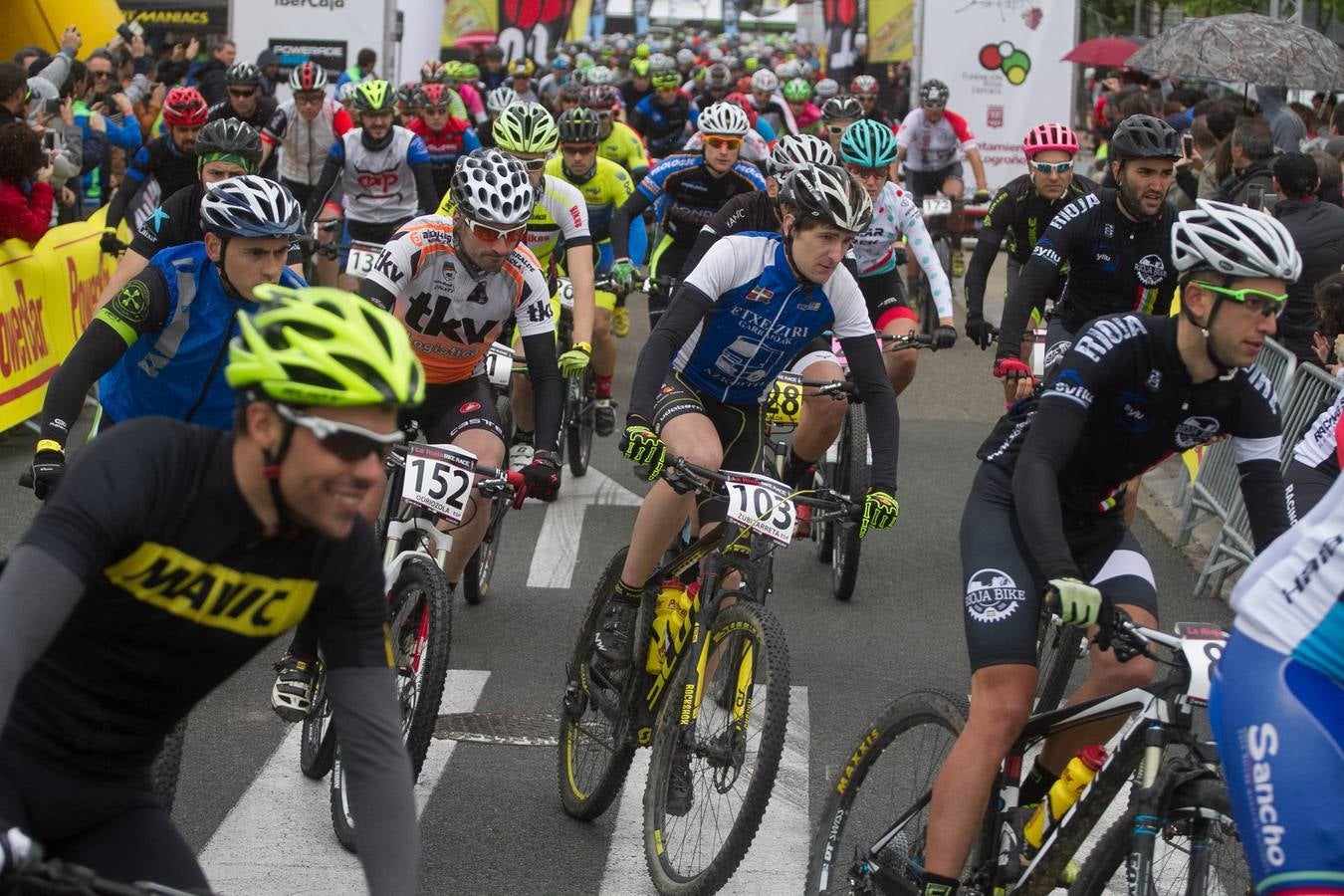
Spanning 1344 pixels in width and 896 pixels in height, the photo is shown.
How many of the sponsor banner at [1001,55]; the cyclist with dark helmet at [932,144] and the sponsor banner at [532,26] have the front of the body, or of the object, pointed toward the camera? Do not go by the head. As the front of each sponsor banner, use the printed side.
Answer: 3

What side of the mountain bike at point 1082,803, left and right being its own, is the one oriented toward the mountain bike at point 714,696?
back

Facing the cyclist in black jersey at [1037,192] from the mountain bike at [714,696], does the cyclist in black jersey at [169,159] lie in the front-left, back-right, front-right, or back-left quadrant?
front-left

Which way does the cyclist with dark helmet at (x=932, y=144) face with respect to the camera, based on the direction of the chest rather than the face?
toward the camera

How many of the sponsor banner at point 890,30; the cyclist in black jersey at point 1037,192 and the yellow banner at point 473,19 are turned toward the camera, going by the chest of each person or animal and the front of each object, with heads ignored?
3

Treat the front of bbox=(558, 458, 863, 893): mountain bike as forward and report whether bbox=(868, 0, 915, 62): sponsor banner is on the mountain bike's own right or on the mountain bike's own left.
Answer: on the mountain bike's own left

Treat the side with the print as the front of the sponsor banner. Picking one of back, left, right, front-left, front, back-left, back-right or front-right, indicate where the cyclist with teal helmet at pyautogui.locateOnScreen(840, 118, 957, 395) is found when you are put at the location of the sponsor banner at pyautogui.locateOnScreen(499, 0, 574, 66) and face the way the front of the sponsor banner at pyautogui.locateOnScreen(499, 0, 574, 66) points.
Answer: front

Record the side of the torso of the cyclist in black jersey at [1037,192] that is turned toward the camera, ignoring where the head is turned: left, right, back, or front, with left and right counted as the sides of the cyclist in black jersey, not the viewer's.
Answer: front

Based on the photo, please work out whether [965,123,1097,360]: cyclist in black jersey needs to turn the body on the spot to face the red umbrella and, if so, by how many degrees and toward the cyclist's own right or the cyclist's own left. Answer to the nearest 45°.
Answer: approximately 180°

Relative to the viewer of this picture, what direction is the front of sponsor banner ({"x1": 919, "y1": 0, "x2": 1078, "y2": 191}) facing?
facing the viewer

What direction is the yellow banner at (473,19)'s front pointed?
toward the camera

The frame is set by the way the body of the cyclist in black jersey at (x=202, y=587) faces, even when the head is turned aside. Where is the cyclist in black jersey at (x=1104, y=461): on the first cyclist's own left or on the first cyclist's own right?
on the first cyclist's own left

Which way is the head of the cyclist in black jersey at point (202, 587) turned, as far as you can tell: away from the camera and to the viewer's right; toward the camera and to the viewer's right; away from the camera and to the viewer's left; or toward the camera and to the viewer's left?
toward the camera and to the viewer's right

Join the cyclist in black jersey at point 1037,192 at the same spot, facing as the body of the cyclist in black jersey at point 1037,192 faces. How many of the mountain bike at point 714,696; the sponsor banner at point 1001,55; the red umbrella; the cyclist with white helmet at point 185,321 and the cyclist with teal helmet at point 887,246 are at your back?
2

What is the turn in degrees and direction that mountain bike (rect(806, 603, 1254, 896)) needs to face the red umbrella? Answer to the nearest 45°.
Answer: approximately 135° to its left

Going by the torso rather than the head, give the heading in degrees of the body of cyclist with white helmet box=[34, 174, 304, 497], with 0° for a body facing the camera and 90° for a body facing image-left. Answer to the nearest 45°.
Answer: approximately 315°

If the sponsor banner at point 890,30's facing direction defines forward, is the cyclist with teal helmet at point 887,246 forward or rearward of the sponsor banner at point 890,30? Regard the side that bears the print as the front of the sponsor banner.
forward

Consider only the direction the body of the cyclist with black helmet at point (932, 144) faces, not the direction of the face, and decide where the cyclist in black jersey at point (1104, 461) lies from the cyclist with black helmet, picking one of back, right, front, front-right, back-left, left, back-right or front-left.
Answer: front

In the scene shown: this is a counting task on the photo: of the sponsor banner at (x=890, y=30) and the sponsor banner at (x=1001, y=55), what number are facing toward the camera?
2
